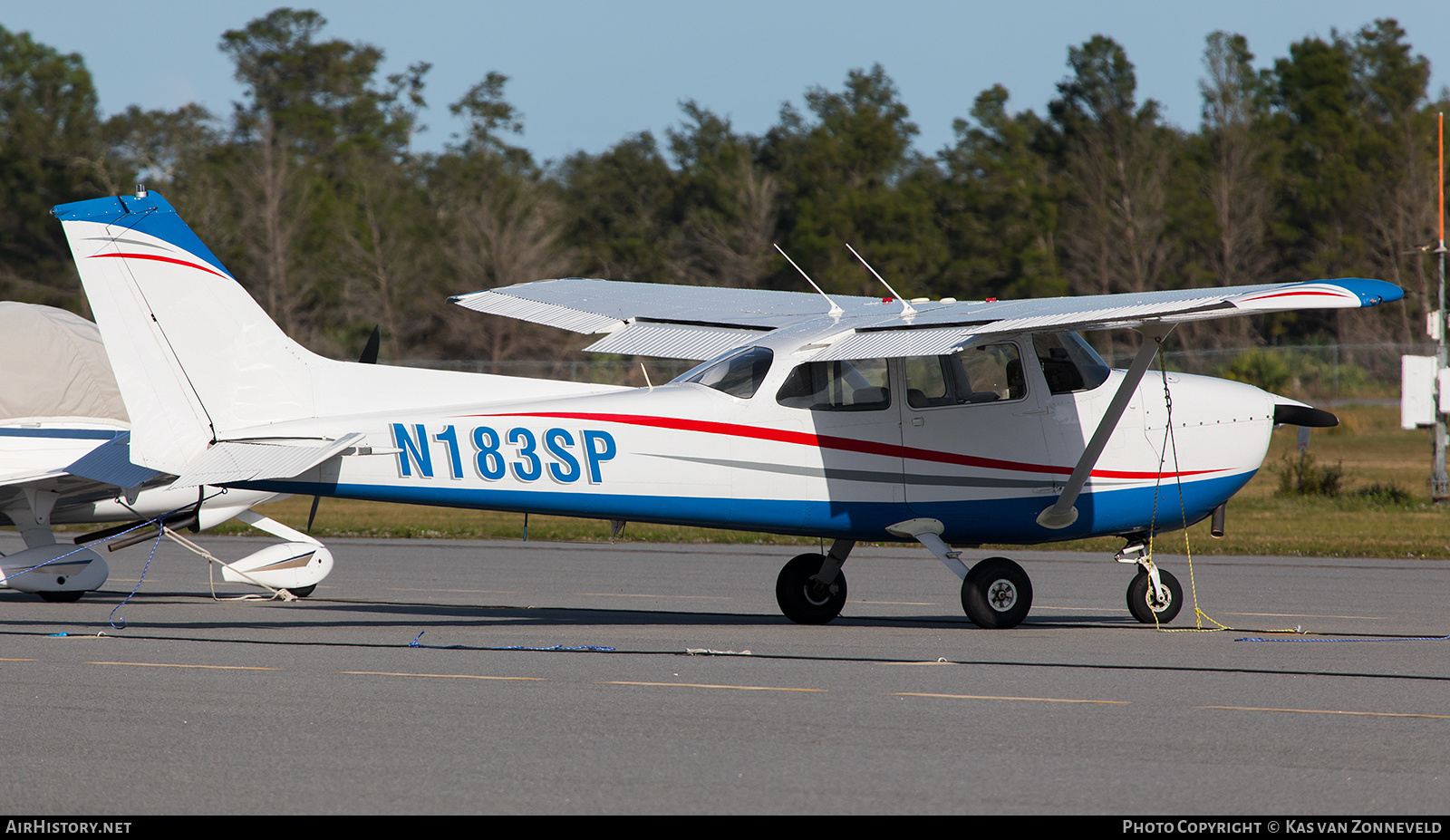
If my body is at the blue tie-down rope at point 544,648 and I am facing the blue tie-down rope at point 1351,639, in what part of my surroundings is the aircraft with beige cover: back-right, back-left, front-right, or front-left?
back-left

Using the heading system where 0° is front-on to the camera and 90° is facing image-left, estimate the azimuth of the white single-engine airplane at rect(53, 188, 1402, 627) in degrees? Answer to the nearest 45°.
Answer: approximately 225°

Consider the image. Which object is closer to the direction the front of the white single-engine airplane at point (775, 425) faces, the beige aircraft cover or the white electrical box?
the white electrical box

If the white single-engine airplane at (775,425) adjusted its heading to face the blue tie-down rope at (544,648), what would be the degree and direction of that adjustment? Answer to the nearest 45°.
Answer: approximately 180°

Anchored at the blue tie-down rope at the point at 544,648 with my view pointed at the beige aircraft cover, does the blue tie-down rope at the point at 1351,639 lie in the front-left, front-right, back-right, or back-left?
back-right

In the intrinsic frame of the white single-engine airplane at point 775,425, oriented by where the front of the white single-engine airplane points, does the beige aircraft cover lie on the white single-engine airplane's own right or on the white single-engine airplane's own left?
on the white single-engine airplane's own left

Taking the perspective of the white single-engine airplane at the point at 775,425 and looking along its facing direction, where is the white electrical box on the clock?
The white electrical box is roughly at 10 o'clock from the white single-engine airplane.

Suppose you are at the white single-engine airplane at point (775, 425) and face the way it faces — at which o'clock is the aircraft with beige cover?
The aircraft with beige cover is roughly at 8 o'clock from the white single-engine airplane.

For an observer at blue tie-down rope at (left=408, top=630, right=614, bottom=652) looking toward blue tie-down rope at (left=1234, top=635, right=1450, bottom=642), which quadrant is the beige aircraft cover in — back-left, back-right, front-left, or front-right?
back-left
